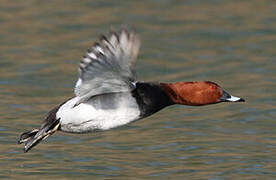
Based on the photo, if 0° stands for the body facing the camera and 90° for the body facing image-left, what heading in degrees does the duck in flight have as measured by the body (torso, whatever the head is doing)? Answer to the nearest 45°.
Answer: approximately 270°
